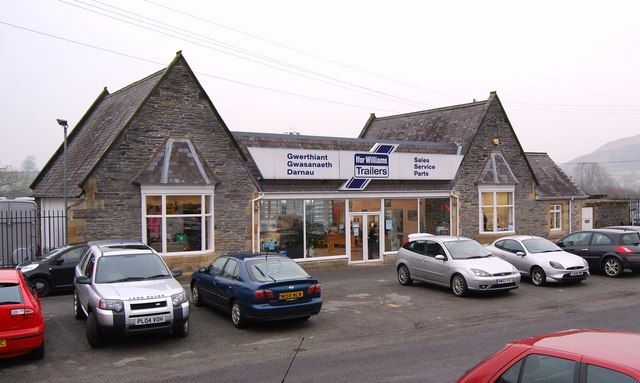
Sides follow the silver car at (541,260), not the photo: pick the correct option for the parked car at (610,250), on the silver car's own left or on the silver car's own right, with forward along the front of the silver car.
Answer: on the silver car's own left

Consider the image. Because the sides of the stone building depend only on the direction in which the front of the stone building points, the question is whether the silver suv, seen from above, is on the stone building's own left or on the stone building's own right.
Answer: on the stone building's own right

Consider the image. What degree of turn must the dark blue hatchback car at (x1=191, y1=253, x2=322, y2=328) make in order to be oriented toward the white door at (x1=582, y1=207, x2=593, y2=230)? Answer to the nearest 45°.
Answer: approximately 90° to its right

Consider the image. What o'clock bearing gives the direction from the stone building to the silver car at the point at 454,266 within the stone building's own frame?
The silver car is roughly at 12 o'clock from the stone building.

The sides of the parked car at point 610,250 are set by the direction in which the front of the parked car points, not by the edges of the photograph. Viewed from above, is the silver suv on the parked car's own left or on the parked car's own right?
on the parked car's own left

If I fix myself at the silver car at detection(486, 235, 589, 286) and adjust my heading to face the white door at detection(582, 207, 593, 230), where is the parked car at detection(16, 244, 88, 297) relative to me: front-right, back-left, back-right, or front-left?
back-left

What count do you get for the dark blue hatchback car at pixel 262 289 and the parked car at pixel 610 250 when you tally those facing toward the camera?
0

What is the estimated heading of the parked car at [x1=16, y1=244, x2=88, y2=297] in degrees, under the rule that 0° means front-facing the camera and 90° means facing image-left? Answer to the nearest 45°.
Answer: approximately 45°

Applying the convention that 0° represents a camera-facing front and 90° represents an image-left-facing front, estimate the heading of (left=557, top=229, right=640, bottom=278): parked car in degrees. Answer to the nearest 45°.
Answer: approximately 135°

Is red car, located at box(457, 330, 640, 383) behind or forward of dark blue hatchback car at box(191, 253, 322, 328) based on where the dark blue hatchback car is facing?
behind

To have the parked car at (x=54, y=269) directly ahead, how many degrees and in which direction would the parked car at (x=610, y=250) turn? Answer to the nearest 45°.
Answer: approximately 90° to its left

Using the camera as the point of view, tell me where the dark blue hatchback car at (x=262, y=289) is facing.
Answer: facing away from the viewer and to the left of the viewer

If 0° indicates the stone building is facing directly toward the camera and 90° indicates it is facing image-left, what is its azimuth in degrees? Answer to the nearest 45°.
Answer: approximately 315°

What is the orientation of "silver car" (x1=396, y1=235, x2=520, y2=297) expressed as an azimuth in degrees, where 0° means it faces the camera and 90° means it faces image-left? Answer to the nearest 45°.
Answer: approximately 315°

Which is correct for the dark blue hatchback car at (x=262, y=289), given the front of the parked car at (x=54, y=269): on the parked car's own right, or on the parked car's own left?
on the parked car's own left

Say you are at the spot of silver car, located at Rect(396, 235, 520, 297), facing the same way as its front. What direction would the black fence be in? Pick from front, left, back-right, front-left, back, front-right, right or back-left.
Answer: back-right

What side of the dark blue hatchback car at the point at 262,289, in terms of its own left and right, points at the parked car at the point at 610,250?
right
